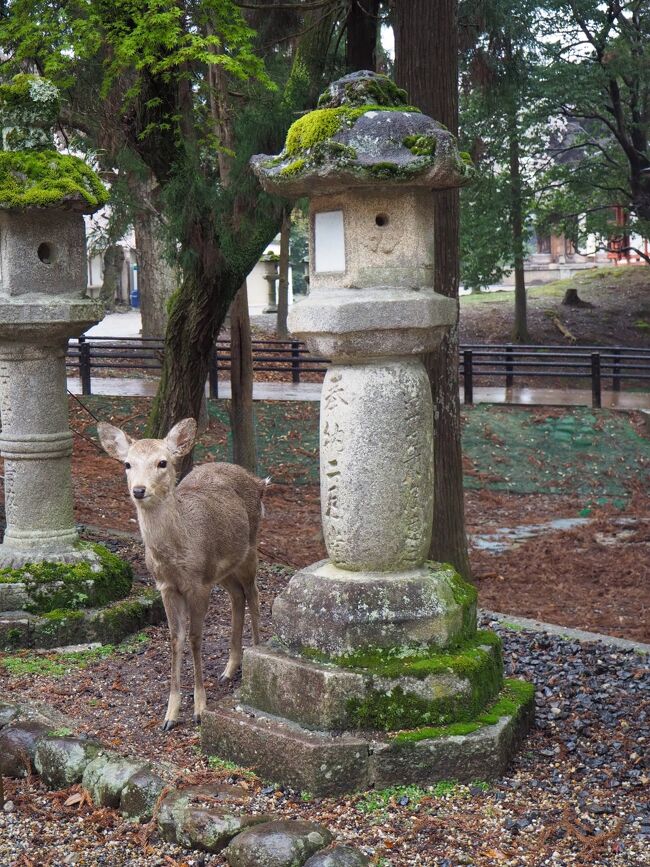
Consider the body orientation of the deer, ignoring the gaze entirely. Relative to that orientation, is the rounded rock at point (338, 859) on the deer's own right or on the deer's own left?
on the deer's own left

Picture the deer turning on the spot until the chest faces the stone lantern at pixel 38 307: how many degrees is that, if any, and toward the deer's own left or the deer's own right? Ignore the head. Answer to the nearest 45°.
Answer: approximately 90° to the deer's own right

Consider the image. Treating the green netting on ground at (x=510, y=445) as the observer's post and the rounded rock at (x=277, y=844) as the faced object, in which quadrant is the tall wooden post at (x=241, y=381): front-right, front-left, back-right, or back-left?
front-right

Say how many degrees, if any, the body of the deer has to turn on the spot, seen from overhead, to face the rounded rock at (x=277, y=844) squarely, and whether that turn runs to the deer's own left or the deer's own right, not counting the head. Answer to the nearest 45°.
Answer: approximately 45° to the deer's own left

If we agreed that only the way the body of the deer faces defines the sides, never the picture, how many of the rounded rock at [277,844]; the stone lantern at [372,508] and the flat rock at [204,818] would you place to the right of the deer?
0

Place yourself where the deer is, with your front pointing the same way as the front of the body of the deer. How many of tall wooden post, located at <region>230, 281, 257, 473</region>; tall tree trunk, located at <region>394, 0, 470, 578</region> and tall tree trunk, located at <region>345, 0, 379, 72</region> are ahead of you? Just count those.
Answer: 0

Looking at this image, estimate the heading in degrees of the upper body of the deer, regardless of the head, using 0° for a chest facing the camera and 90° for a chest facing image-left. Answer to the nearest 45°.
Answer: approximately 45°

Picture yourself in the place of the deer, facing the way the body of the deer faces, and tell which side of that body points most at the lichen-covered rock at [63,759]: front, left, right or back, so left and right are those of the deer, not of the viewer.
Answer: front

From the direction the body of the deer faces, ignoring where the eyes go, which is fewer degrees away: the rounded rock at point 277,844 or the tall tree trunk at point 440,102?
the rounded rock

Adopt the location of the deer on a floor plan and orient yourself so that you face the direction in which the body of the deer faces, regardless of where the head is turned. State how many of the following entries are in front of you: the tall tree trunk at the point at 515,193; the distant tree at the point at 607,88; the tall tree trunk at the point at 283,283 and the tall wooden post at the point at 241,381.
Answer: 0

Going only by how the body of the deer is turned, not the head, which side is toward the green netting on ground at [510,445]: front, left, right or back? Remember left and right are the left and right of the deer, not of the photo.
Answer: back

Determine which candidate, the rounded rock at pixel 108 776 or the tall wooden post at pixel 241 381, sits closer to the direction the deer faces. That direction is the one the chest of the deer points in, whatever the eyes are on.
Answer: the rounded rock

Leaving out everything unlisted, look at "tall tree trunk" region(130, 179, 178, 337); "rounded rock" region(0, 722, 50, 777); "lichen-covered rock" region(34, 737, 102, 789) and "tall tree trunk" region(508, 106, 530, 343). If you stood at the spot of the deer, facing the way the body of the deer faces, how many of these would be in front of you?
2

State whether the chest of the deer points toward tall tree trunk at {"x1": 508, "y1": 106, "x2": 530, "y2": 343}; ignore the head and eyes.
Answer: no

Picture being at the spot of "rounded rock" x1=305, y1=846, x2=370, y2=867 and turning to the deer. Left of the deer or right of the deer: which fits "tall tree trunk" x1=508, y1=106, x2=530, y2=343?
right

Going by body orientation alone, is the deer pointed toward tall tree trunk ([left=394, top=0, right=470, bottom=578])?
no

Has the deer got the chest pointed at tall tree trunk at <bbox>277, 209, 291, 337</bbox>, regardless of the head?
no

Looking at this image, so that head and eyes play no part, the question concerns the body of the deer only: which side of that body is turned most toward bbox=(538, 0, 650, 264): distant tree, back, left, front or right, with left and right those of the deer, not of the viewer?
back

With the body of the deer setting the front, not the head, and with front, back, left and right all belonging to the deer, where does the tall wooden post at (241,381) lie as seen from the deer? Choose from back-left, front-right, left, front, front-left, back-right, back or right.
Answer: back-right

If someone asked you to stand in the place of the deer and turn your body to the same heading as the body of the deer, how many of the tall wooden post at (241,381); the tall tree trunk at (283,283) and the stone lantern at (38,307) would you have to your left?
0

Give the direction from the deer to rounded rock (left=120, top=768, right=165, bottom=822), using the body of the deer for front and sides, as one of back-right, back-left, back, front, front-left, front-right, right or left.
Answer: front-left
